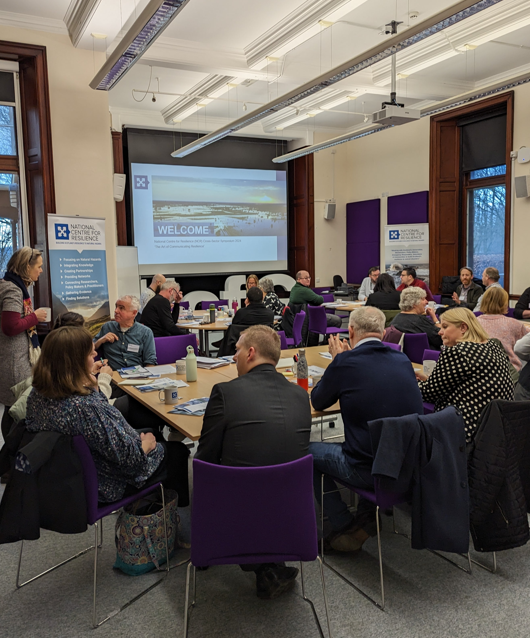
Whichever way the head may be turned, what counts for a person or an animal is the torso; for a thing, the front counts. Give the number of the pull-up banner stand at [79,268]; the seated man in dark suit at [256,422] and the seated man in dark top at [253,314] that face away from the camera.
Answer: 2

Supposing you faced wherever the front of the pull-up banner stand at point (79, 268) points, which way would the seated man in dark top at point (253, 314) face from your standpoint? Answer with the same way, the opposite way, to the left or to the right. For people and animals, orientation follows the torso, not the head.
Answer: the opposite way

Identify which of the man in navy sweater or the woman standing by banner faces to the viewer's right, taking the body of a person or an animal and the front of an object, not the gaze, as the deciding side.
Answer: the woman standing by banner

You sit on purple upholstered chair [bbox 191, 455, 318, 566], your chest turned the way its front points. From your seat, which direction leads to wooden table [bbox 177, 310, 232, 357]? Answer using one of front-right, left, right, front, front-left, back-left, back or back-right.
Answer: front

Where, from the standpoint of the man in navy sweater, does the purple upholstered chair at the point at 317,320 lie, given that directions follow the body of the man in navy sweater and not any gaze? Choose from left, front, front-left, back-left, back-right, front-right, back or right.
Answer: front-right

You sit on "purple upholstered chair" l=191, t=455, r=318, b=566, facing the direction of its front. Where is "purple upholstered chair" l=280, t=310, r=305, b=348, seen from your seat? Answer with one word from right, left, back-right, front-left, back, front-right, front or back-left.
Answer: front

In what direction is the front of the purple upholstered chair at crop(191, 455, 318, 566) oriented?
away from the camera

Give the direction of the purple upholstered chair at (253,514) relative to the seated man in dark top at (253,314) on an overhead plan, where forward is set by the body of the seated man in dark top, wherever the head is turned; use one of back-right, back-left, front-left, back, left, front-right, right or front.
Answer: back

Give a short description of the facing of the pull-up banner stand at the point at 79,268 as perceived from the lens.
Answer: facing the viewer

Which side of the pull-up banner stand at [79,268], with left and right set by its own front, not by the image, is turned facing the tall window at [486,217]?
left

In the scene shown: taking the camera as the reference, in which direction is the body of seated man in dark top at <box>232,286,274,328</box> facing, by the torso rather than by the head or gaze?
away from the camera

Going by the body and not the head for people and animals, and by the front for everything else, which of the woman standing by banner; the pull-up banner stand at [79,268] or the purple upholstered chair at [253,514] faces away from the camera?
the purple upholstered chair

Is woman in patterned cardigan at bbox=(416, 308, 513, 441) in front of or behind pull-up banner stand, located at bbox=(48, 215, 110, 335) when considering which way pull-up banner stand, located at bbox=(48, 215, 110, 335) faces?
in front

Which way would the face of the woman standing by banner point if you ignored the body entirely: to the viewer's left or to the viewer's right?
to the viewer's right

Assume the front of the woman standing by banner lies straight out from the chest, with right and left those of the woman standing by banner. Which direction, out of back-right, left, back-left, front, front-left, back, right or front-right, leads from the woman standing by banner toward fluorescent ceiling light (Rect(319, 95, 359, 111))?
front-left

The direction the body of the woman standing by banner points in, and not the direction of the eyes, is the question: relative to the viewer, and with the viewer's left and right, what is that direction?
facing to the right of the viewer

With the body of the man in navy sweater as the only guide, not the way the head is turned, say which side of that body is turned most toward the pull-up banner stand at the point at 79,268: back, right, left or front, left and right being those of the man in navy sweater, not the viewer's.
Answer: front
